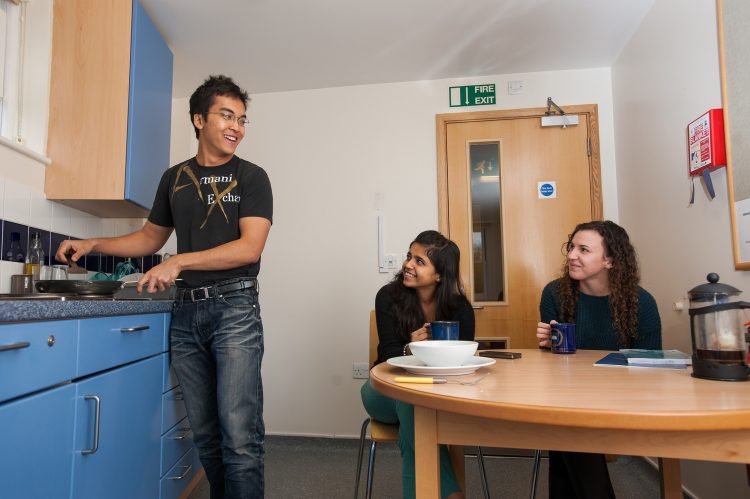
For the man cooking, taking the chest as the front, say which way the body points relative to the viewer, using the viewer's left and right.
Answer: facing the viewer and to the left of the viewer

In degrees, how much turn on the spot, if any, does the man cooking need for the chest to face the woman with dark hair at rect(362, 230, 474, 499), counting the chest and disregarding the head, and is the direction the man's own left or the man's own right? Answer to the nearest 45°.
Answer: approximately 135° to the man's own left

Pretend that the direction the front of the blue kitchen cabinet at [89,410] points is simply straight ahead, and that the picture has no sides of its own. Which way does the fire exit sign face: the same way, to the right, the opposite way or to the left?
to the right

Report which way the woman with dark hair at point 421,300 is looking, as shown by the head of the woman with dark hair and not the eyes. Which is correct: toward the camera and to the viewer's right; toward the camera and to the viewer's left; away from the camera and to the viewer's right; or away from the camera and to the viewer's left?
toward the camera and to the viewer's left

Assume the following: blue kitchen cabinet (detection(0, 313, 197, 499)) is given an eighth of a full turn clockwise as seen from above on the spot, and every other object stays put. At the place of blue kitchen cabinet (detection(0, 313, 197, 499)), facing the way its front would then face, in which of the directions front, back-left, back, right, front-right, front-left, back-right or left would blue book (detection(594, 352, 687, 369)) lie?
front-left

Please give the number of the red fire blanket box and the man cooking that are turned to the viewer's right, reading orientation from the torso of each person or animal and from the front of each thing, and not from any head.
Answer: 0

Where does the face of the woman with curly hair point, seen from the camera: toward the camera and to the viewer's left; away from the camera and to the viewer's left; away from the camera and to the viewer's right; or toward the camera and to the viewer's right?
toward the camera and to the viewer's left

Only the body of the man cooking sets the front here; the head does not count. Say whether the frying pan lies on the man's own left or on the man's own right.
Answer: on the man's own right

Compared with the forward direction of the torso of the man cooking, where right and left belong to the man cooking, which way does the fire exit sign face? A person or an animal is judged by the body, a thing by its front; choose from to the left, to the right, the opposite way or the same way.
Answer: the same way

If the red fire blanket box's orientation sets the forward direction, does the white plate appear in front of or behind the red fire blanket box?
in front

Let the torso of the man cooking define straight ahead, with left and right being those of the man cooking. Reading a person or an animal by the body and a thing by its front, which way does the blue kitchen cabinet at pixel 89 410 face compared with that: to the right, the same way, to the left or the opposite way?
to the left

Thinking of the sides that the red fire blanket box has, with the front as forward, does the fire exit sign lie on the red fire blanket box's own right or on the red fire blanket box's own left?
on the red fire blanket box's own right

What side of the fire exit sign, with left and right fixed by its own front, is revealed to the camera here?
front
